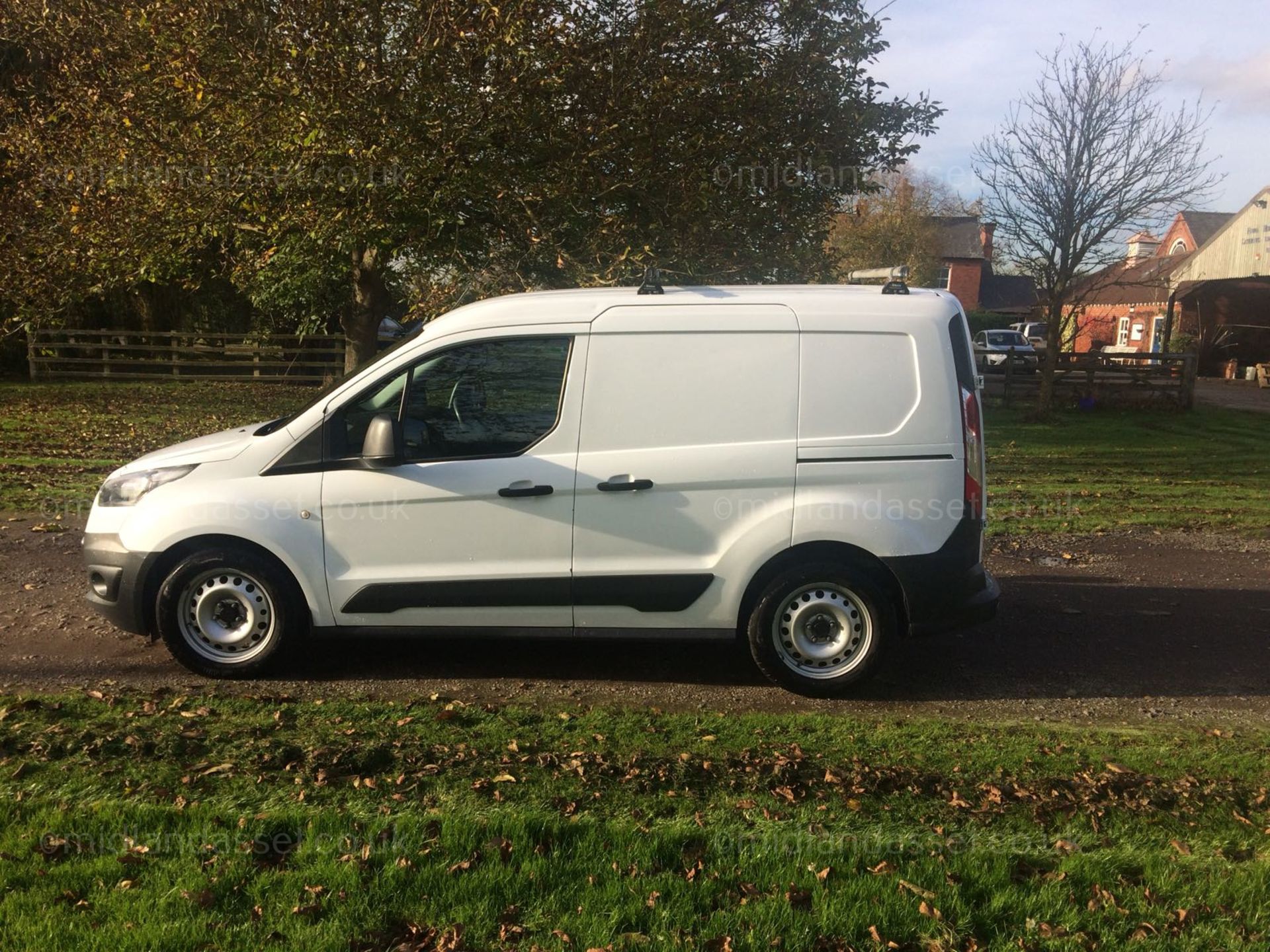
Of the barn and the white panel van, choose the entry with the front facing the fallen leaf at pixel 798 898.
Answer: the barn

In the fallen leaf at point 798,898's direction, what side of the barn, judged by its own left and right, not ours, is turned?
front

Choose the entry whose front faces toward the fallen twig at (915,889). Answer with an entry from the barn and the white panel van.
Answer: the barn

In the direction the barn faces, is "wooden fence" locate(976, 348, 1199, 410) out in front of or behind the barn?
in front

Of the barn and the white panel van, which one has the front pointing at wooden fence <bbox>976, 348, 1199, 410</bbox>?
the barn

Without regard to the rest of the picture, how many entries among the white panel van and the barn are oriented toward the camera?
1

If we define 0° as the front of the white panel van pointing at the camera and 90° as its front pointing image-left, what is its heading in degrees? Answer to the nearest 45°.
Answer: approximately 90°

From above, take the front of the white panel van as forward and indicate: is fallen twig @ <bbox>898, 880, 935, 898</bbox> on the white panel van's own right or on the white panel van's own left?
on the white panel van's own left

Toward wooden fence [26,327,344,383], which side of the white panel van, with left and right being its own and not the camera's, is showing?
right

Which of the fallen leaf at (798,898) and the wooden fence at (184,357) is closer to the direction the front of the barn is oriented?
the fallen leaf

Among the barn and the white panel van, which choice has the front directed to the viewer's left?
the white panel van
